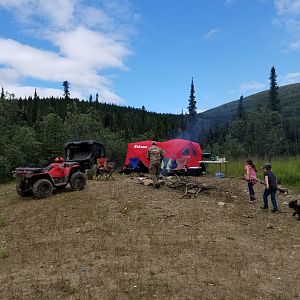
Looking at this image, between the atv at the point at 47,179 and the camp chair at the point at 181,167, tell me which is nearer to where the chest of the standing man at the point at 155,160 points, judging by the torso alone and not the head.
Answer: the camp chair

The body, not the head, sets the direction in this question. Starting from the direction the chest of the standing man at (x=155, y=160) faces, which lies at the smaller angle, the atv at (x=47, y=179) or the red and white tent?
the red and white tent

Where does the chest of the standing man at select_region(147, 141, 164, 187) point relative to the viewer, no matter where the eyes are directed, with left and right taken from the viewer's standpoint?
facing away from the viewer

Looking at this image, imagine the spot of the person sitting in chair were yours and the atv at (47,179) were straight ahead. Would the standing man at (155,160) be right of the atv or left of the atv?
left

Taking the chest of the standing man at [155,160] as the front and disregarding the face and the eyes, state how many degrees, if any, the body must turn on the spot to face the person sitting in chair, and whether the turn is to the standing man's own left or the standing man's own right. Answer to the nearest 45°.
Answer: approximately 45° to the standing man's own left
